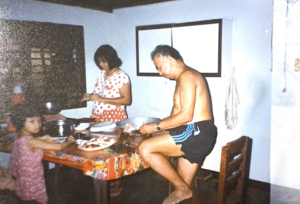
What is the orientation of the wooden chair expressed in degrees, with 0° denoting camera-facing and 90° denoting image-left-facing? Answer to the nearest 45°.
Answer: approximately 135°

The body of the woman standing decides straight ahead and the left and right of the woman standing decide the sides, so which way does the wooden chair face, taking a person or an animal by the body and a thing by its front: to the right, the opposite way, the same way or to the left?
to the right

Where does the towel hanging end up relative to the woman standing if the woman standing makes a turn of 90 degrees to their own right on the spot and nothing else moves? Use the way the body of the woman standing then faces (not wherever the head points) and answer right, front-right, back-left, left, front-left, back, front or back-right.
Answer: back-right

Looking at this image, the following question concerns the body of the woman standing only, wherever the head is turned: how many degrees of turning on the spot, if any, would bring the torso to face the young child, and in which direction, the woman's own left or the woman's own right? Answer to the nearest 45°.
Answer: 0° — they already face them

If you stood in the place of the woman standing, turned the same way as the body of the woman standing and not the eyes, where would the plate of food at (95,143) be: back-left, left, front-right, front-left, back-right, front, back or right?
front-left

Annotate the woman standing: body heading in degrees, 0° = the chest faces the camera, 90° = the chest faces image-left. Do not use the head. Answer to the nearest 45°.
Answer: approximately 45°

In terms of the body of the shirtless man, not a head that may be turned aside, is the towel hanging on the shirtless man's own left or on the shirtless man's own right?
on the shirtless man's own right

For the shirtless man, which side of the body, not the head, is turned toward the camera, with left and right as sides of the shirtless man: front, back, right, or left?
left
